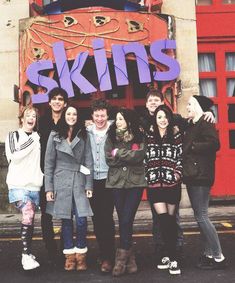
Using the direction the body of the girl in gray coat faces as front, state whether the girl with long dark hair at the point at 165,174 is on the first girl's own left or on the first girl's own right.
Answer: on the first girl's own left

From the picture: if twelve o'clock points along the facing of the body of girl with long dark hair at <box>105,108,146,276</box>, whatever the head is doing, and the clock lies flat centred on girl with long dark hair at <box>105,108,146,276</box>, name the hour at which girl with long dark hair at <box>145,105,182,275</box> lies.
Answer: girl with long dark hair at <box>145,105,182,275</box> is roughly at 9 o'clock from girl with long dark hair at <box>105,108,146,276</box>.
